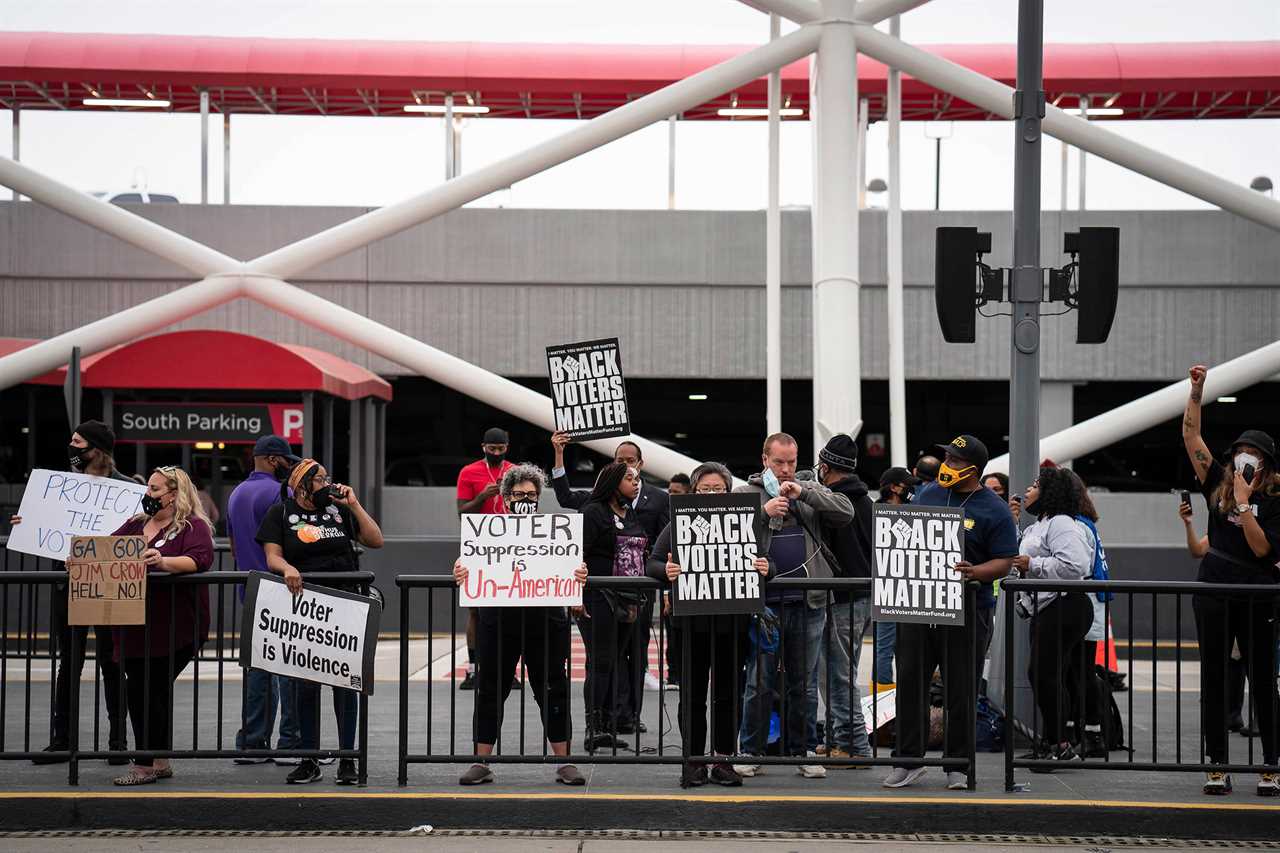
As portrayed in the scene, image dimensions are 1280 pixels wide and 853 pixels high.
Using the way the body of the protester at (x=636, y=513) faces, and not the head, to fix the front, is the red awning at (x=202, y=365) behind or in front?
behind

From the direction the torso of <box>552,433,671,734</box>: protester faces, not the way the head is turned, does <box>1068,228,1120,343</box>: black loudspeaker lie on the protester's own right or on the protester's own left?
on the protester's own left

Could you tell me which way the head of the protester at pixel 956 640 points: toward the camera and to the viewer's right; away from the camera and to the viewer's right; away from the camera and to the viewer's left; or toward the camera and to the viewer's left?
toward the camera and to the viewer's left

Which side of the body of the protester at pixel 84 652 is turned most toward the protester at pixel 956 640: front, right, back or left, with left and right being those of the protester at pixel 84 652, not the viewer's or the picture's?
left

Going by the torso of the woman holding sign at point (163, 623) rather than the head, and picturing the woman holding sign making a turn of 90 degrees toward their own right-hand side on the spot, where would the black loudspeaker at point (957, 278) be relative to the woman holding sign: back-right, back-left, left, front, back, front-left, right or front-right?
back-right

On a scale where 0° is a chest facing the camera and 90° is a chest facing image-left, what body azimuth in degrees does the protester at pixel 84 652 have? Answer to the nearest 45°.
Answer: approximately 45°

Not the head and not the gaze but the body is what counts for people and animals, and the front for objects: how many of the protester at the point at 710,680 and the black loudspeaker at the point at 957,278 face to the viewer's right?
0

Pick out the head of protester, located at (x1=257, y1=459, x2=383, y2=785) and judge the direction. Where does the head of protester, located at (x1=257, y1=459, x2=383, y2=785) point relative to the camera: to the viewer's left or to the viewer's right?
to the viewer's right

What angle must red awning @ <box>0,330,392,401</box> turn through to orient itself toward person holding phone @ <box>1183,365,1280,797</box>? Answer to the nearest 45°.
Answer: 0° — it already faces them

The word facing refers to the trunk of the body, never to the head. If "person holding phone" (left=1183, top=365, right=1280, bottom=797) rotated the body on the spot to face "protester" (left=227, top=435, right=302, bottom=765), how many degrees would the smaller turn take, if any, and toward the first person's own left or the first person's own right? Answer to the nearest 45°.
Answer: approximately 90° to the first person's own right

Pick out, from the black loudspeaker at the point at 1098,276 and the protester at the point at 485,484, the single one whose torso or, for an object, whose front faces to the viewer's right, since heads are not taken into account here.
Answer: the black loudspeaker
